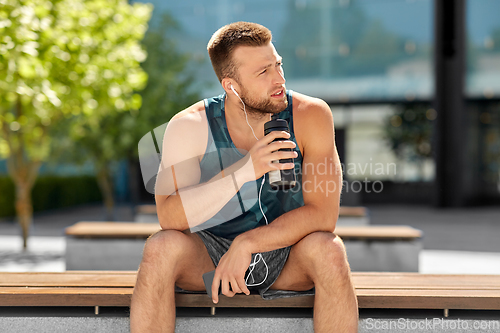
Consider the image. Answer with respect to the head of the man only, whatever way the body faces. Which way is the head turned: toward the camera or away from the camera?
toward the camera

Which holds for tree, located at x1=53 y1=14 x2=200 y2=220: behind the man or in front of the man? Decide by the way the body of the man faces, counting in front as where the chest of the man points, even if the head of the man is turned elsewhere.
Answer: behind

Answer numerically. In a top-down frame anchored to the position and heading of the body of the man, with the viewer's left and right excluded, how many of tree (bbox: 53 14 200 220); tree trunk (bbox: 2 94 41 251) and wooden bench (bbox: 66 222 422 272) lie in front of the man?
0

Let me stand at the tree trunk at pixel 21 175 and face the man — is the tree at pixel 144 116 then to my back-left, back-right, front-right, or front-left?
back-left

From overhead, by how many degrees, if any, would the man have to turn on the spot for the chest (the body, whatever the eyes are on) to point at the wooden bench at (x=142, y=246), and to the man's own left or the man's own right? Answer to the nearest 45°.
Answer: approximately 180°

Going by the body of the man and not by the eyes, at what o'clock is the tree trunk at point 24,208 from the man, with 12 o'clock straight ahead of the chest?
The tree trunk is roughly at 5 o'clock from the man.

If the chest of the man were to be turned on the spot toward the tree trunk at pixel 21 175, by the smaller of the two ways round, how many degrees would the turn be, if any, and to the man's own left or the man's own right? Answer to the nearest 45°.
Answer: approximately 135° to the man's own right

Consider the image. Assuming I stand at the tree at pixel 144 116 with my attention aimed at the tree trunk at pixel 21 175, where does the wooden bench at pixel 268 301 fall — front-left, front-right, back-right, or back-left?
front-left

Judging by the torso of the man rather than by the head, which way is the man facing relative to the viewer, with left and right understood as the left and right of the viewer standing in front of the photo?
facing the viewer
